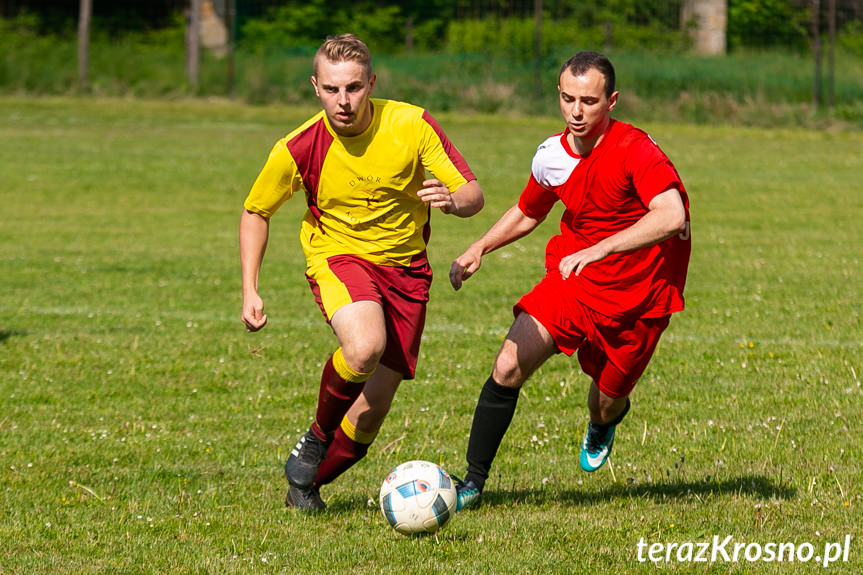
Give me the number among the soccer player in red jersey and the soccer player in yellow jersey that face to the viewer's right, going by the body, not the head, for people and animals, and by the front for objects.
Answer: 0

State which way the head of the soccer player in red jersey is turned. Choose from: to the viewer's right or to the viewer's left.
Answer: to the viewer's left

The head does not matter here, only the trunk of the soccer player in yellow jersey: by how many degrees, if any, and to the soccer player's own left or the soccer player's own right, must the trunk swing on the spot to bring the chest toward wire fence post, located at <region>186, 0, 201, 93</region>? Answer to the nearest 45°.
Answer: approximately 180°

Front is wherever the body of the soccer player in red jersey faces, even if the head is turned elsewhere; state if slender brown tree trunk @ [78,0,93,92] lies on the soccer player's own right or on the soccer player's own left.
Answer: on the soccer player's own right

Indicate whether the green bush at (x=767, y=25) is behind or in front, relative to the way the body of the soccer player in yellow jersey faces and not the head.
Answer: behind

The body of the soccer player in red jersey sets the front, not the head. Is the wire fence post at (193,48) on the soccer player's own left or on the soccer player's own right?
on the soccer player's own right

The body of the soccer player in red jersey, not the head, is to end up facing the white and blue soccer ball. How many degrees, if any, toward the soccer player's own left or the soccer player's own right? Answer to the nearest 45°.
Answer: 0° — they already face it

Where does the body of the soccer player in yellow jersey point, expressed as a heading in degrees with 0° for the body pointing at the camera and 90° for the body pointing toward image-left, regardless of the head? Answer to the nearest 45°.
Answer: approximately 0°
